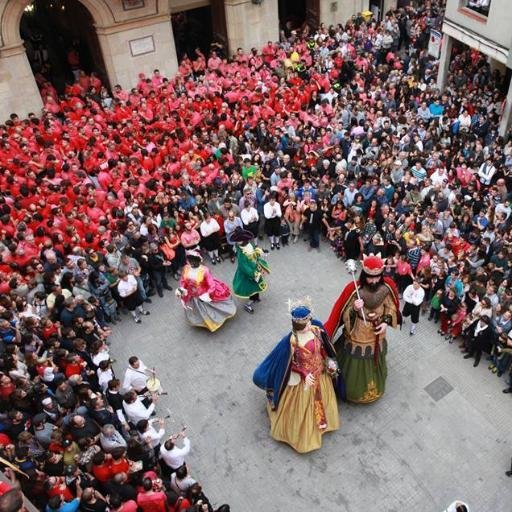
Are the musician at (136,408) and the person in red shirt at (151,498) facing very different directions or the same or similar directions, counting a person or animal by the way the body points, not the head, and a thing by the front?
same or similar directions

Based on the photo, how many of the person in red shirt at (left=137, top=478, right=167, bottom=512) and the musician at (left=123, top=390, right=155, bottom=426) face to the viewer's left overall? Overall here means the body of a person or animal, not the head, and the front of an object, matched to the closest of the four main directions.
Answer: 0

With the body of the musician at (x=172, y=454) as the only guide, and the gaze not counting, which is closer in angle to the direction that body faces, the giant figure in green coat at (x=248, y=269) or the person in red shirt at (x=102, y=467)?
the giant figure in green coat

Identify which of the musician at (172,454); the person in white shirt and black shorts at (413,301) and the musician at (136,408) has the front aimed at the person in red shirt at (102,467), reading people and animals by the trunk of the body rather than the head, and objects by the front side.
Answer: the person in white shirt and black shorts

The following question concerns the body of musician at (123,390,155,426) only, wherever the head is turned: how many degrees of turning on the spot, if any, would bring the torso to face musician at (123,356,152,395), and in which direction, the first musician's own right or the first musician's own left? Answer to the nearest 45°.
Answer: approximately 45° to the first musician's own left

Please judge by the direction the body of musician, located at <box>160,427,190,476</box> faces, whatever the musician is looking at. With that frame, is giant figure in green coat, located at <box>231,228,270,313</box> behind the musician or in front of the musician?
in front

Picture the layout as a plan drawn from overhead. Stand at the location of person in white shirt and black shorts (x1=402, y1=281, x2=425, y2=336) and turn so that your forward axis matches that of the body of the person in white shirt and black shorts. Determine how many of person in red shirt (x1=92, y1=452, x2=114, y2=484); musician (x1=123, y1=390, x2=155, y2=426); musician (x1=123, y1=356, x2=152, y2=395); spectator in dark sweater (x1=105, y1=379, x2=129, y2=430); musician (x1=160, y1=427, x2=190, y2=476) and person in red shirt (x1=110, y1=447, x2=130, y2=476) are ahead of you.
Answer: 6

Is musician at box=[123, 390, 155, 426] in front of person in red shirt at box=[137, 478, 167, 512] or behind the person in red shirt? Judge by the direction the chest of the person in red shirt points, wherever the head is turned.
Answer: in front

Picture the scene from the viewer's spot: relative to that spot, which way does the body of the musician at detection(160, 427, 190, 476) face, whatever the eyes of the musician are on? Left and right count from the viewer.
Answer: facing away from the viewer and to the right of the viewer

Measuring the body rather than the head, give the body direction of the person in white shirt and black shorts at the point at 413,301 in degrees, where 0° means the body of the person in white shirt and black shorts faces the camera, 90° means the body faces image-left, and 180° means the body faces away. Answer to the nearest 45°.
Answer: approximately 45°

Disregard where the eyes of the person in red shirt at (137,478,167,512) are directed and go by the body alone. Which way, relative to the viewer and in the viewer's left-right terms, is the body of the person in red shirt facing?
facing away from the viewer and to the right of the viewer

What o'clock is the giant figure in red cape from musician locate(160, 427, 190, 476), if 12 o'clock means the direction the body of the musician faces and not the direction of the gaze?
The giant figure in red cape is roughly at 1 o'clock from the musician.

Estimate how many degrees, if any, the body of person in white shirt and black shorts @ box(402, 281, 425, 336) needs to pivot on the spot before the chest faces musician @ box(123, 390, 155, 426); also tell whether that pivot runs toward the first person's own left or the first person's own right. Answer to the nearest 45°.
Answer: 0° — they already face them

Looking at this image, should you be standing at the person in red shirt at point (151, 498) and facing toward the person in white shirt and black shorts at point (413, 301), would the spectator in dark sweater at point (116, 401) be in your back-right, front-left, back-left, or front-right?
front-left

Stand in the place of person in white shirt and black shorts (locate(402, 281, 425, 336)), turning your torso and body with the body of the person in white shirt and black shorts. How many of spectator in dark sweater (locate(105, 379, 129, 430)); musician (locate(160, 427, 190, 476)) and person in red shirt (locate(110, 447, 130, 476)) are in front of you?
3

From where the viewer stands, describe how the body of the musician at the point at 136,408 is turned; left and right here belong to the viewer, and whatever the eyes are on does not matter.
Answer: facing away from the viewer and to the right of the viewer
